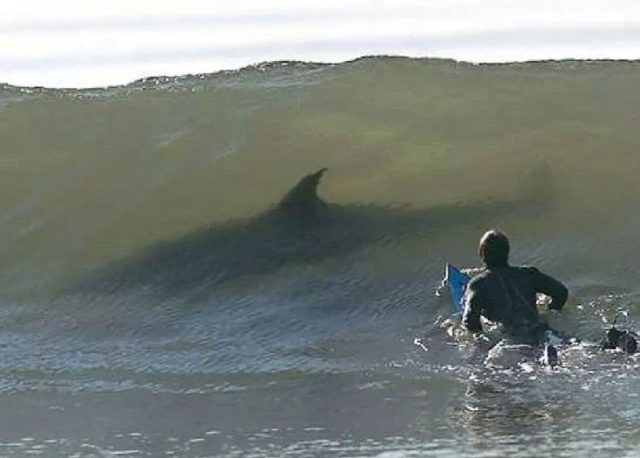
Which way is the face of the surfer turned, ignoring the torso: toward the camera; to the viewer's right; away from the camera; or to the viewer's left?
away from the camera

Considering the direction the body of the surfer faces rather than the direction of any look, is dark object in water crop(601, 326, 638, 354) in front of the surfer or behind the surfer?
behind

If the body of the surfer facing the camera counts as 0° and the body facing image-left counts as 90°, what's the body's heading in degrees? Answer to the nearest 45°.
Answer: approximately 135°
